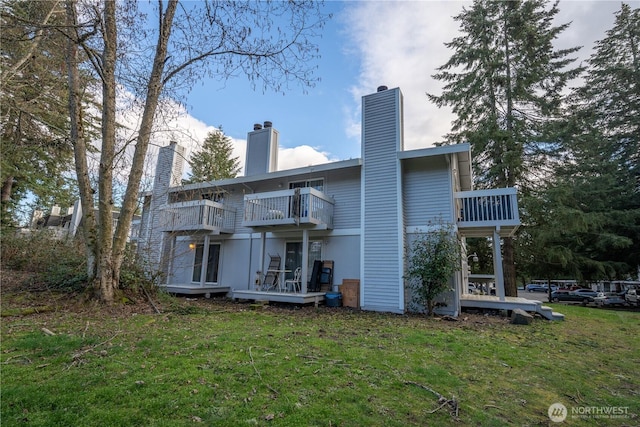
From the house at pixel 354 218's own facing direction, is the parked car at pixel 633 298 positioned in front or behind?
behind

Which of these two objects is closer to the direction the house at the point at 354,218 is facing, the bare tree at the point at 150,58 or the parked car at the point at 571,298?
the bare tree

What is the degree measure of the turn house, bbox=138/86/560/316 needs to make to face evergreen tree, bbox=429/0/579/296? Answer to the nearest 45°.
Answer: approximately 180°

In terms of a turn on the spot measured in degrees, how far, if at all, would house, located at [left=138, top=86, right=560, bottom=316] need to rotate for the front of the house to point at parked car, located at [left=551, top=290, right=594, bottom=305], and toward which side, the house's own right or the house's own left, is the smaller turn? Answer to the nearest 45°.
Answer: approximately 180°

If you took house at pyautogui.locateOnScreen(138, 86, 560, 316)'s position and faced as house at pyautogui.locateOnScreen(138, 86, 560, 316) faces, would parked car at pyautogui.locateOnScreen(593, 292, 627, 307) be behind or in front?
behind

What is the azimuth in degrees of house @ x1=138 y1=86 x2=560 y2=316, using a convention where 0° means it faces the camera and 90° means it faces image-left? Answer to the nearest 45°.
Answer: approximately 45°

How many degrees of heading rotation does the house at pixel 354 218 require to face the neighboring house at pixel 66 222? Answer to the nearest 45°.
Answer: approximately 90° to its right

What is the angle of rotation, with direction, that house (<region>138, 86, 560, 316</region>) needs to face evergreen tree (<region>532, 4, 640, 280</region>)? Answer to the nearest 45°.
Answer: approximately 180°
